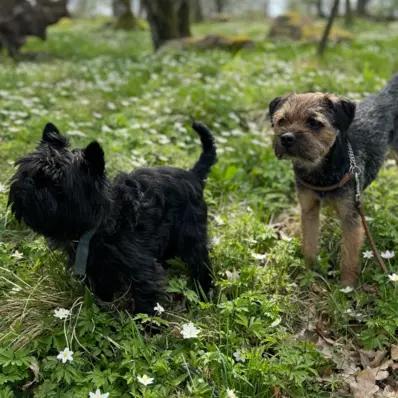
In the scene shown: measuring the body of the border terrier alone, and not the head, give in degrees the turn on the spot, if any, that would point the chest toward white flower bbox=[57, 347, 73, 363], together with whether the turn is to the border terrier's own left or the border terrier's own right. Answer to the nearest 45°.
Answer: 0° — it already faces it

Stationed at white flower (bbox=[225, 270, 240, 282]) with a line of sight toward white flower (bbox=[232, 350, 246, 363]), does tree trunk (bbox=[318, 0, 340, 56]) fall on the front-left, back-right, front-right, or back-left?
back-left

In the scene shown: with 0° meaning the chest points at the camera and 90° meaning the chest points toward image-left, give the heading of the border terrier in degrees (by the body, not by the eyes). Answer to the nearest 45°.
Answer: approximately 45°

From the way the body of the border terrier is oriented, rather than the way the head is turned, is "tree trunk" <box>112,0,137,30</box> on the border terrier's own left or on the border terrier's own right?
on the border terrier's own right

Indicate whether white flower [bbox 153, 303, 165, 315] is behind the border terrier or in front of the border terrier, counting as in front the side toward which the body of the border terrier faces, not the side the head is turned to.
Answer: in front

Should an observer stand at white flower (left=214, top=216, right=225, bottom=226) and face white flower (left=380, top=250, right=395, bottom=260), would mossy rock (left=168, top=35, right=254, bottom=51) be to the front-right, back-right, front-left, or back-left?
back-left

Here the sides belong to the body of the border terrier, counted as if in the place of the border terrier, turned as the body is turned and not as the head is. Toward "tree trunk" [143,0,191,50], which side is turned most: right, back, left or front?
right

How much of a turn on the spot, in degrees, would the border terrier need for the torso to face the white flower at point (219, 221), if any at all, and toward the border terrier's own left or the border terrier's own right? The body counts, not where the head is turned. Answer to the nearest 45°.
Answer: approximately 45° to the border terrier's own right

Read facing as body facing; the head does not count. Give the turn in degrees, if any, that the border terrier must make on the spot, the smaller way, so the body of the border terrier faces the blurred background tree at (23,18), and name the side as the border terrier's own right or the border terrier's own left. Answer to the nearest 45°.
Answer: approximately 90° to the border terrier's own right

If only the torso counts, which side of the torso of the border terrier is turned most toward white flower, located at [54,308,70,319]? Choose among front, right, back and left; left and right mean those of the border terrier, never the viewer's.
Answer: front

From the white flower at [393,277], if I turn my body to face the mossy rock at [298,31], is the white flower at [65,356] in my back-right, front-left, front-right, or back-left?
back-left

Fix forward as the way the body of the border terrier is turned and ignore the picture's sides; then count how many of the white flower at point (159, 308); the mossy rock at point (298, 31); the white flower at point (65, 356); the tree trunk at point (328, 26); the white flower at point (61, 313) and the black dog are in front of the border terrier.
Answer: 4

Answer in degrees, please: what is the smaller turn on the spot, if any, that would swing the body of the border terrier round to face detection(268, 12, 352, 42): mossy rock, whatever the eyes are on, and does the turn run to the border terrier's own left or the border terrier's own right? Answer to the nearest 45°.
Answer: approximately 135° to the border terrier's own right

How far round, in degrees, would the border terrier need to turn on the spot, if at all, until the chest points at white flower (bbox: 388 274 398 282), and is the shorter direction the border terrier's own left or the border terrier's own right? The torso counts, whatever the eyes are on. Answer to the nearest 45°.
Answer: approximately 90° to the border terrier's own left
